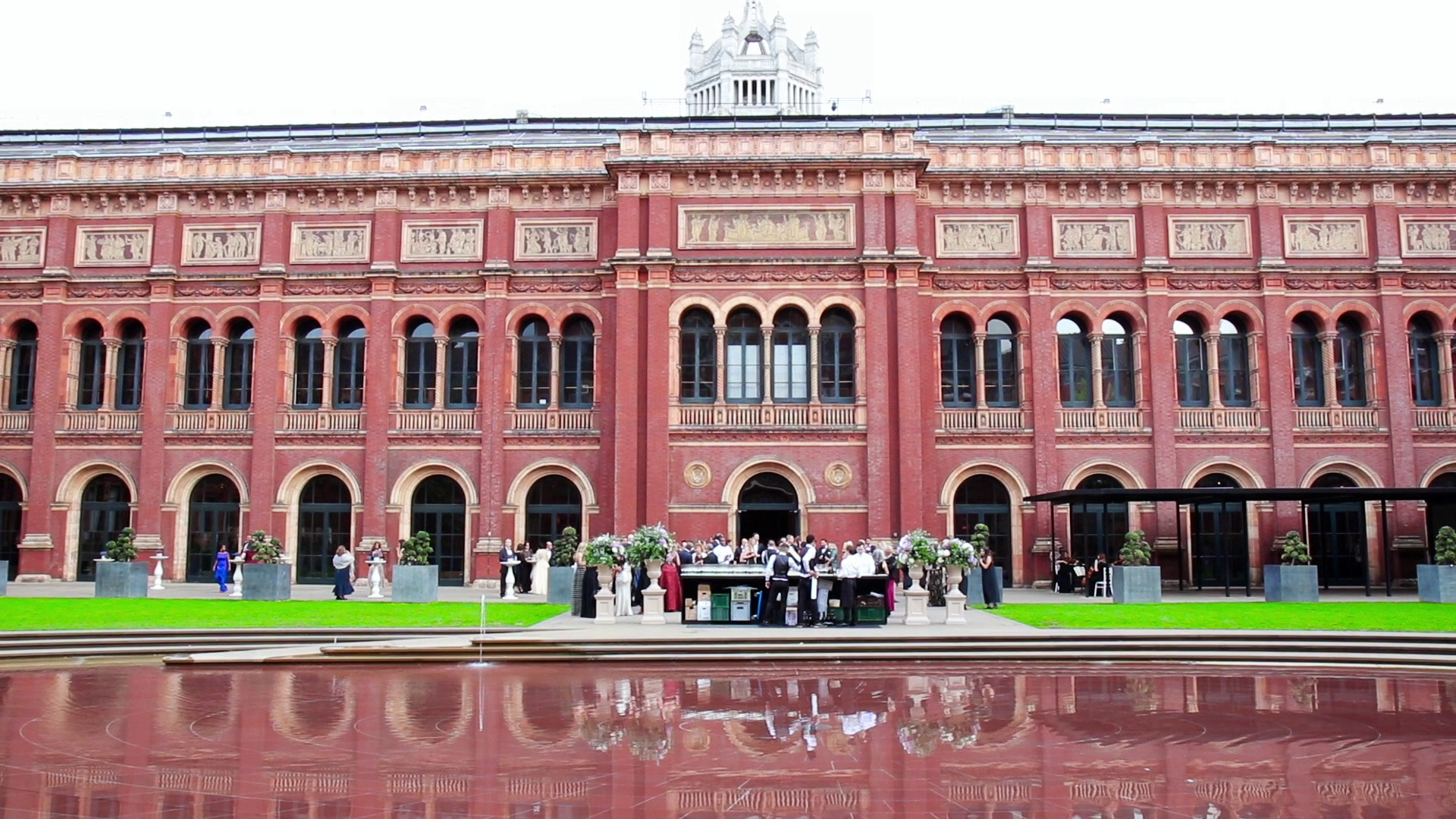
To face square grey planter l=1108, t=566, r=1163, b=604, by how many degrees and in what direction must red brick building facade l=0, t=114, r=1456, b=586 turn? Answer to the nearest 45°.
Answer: approximately 45° to its left

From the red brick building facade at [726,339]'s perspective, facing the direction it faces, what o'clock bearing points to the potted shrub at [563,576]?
The potted shrub is roughly at 1 o'clock from the red brick building facade.

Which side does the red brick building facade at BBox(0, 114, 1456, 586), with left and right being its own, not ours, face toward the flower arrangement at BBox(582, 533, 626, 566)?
front

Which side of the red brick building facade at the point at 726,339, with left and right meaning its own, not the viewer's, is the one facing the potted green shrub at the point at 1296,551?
left

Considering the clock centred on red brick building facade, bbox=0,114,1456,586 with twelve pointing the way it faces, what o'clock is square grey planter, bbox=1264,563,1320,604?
The square grey planter is roughly at 10 o'clock from the red brick building facade.

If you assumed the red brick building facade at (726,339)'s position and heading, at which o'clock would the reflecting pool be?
The reflecting pool is roughly at 12 o'clock from the red brick building facade.

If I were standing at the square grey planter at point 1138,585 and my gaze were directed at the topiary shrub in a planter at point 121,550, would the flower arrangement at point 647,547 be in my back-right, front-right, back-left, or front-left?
front-left

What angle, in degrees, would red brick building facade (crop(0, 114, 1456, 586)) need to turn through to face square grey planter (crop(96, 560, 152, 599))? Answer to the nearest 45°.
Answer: approximately 90° to its right

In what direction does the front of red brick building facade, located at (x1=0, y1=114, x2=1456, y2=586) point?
toward the camera

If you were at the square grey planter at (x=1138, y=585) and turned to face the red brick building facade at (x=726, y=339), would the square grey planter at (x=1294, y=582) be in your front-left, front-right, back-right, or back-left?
back-right
